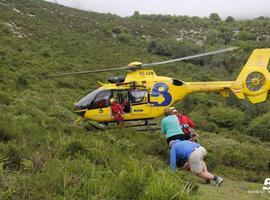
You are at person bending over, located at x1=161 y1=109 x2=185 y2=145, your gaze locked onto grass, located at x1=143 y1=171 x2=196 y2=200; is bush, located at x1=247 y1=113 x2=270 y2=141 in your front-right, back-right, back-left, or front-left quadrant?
back-left

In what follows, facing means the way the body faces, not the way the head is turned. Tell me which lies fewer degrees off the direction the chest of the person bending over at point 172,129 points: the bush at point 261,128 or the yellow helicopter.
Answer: the yellow helicopter

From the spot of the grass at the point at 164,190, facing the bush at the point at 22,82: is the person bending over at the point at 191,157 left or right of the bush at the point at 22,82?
right

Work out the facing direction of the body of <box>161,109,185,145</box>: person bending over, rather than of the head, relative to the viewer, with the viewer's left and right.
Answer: facing away from the viewer and to the left of the viewer

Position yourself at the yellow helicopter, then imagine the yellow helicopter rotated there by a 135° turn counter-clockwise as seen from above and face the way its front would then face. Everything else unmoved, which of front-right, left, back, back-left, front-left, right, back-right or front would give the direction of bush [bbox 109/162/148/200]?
front-right

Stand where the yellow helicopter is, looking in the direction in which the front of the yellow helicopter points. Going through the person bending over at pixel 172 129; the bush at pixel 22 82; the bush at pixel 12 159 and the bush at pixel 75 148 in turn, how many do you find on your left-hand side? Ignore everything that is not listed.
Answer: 3

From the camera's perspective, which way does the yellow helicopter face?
to the viewer's left

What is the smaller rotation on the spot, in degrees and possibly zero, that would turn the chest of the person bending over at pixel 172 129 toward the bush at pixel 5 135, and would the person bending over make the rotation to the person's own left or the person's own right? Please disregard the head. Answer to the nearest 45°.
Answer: approximately 45° to the person's own left
